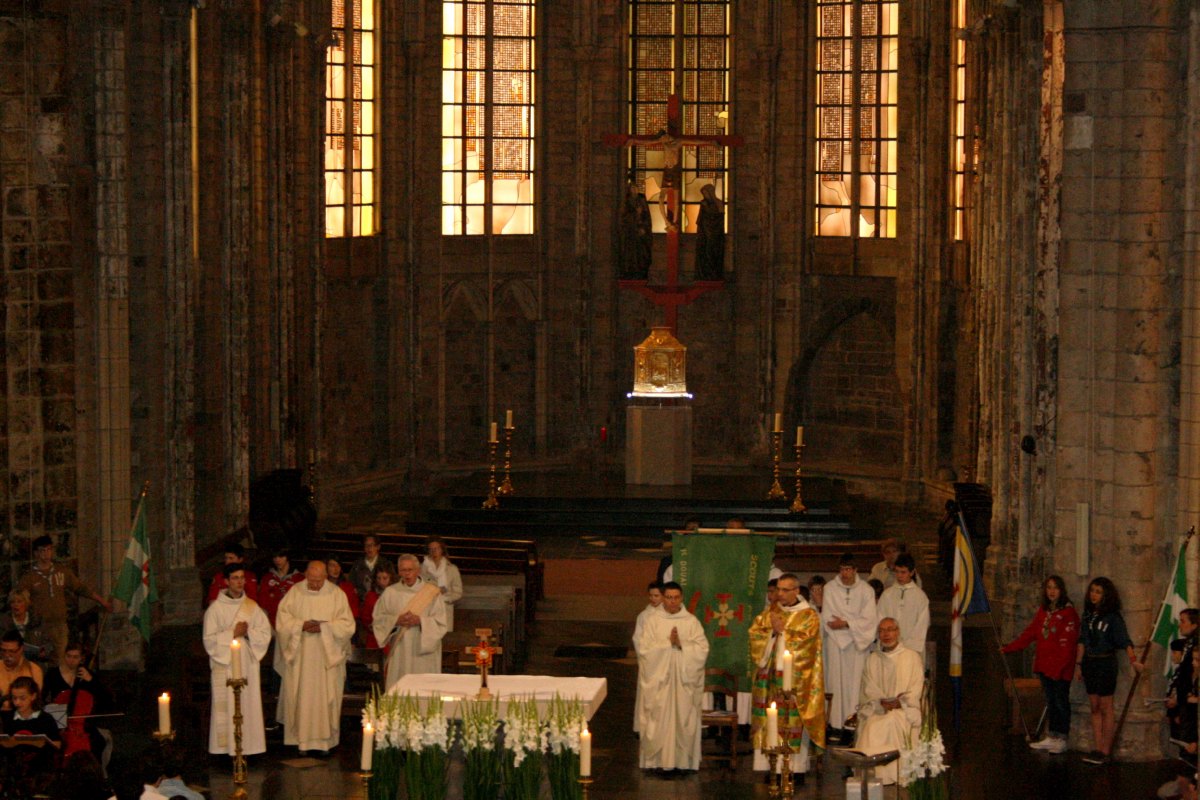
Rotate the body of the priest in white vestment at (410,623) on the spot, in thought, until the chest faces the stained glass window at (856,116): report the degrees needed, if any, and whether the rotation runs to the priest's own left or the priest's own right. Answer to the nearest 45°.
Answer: approximately 135° to the priest's own left

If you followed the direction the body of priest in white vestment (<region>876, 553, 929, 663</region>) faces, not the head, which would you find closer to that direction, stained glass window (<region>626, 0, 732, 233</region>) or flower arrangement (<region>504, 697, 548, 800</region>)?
the flower arrangement

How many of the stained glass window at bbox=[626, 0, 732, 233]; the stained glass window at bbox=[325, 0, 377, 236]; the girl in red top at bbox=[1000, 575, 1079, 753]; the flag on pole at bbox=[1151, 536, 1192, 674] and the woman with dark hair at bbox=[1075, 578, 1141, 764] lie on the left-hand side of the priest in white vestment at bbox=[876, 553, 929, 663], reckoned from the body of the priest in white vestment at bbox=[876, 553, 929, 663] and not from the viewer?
3

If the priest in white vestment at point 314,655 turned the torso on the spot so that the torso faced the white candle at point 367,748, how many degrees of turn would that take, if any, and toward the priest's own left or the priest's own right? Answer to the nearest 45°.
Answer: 0° — they already face it

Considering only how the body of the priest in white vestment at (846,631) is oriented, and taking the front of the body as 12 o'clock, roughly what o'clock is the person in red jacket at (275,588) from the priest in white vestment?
The person in red jacket is roughly at 3 o'clock from the priest in white vestment.

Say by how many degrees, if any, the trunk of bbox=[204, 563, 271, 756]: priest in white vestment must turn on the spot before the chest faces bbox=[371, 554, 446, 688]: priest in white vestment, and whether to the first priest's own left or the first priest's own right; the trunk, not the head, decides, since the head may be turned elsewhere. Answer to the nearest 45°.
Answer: approximately 135° to the first priest's own left

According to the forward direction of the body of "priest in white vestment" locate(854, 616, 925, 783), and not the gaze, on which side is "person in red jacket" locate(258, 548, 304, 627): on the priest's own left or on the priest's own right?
on the priest's own right

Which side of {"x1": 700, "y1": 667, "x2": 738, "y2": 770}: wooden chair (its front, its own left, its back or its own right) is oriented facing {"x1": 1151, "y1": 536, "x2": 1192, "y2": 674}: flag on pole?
left
